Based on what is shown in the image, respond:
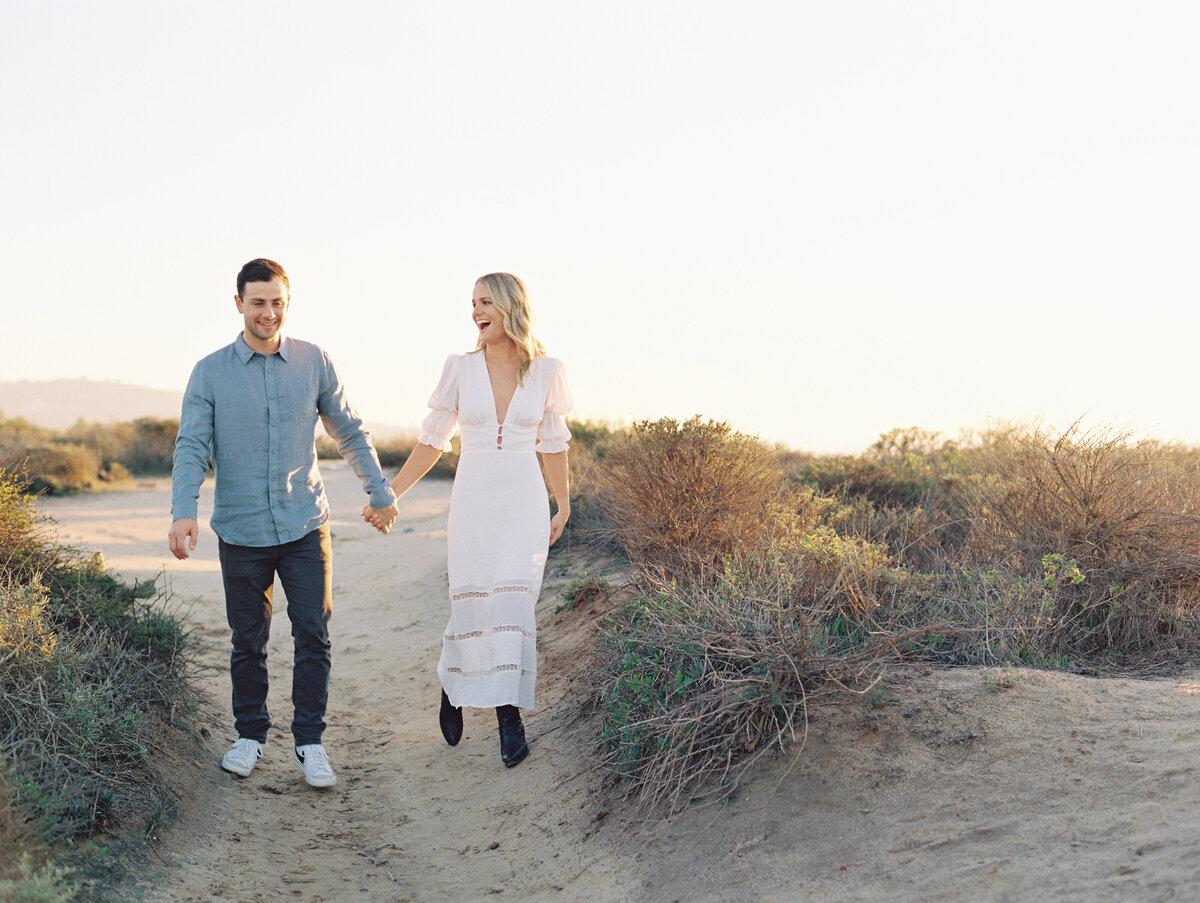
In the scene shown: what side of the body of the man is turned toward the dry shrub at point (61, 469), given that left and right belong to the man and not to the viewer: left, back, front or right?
back

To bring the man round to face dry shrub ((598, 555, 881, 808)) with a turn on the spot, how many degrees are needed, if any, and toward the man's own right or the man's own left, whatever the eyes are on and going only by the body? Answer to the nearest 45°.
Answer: approximately 45° to the man's own left

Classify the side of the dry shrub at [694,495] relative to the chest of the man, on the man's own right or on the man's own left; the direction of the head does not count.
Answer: on the man's own left

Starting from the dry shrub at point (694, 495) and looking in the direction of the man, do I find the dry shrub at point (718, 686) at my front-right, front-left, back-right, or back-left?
front-left

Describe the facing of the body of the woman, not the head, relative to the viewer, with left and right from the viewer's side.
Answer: facing the viewer

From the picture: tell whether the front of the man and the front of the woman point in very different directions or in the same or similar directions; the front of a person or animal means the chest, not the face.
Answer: same or similar directions

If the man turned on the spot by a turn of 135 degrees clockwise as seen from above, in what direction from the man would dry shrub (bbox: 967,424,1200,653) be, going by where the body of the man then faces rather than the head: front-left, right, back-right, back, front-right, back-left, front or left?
back-right

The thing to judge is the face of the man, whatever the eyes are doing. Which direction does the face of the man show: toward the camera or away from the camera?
toward the camera

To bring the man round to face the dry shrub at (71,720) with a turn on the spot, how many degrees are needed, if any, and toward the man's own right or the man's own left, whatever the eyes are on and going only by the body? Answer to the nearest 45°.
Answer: approximately 45° to the man's own right

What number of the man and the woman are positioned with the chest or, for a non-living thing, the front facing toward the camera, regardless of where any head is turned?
2

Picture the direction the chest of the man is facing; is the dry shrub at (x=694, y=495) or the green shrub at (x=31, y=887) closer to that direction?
the green shrub
